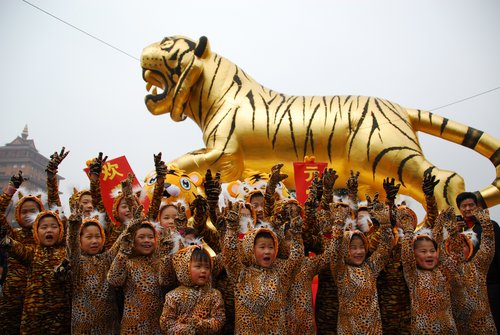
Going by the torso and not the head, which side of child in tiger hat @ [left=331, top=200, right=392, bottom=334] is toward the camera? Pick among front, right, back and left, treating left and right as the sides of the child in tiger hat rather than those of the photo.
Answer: front

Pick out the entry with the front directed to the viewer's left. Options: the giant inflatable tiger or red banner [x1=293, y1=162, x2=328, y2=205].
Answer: the giant inflatable tiger

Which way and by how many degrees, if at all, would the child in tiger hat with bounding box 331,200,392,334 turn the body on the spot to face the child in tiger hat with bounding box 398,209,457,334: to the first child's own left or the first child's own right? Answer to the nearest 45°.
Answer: approximately 135° to the first child's own left

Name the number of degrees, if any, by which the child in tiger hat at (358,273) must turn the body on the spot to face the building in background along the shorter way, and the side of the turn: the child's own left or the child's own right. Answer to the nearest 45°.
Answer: approximately 135° to the child's own right

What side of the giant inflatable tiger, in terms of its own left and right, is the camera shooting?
left

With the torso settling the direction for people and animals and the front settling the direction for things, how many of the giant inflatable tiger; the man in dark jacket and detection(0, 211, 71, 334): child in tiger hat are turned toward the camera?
2

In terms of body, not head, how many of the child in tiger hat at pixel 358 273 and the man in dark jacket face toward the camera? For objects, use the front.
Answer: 2

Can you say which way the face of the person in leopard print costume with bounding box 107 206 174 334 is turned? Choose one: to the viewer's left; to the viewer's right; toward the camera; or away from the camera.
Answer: toward the camera

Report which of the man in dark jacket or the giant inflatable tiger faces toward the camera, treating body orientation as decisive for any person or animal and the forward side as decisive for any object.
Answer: the man in dark jacket

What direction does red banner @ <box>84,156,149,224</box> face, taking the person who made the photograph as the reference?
facing the viewer

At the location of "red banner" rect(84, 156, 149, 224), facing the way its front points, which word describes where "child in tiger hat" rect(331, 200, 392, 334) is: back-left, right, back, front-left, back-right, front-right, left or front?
front-left

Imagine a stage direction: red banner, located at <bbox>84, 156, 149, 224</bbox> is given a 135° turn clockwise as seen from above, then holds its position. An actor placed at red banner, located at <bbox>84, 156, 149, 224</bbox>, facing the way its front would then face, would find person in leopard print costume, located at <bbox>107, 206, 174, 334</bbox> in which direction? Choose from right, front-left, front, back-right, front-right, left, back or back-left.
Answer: back-left

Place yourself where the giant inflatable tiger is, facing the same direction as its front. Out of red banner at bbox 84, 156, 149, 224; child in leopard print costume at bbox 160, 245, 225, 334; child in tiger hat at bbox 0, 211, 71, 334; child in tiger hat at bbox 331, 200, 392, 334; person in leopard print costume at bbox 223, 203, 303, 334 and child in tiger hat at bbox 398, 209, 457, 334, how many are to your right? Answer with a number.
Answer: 0

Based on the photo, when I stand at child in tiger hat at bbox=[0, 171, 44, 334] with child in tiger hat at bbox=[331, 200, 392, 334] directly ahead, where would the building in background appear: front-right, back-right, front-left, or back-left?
back-left

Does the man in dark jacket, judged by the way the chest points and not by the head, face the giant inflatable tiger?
no

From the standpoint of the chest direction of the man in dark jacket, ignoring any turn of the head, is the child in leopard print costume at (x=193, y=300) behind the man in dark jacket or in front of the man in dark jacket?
in front

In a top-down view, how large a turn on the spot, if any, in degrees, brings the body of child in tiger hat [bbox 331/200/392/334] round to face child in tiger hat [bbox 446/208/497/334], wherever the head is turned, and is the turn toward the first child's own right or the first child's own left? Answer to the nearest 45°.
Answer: approximately 135° to the first child's own left

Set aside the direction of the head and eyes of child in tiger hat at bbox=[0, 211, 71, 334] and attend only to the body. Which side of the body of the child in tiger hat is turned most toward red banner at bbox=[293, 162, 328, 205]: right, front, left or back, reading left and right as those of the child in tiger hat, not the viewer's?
left
